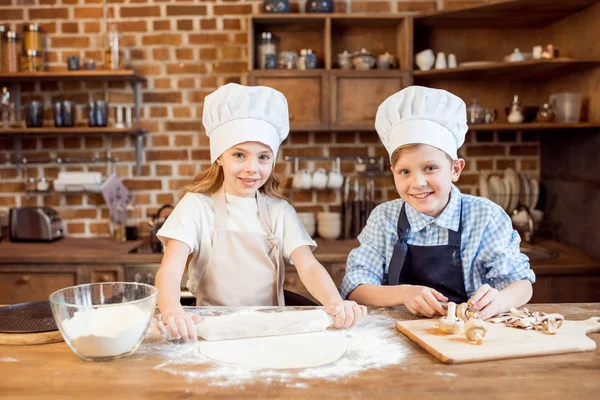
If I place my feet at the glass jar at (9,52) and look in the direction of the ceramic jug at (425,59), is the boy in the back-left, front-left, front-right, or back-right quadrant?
front-right

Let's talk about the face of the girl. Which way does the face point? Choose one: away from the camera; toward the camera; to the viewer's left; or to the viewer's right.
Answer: toward the camera

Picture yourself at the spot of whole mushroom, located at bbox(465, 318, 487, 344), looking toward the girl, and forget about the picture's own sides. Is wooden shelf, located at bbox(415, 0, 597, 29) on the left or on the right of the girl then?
right

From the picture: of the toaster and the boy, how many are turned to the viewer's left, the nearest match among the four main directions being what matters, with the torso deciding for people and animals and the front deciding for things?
0

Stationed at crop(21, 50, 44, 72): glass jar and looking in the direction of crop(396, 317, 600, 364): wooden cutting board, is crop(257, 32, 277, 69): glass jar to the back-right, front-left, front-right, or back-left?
front-left

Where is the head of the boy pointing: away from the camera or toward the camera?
toward the camera

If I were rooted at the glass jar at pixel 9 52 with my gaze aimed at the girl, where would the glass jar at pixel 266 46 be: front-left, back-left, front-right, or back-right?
front-left

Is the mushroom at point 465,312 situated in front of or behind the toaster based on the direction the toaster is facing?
in front

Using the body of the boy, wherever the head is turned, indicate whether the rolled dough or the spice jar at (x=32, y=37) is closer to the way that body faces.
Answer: the rolled dough

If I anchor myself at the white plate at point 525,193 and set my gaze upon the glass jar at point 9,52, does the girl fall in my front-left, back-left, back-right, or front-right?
front-left

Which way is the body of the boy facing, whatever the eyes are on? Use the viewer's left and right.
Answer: facing the viewer
